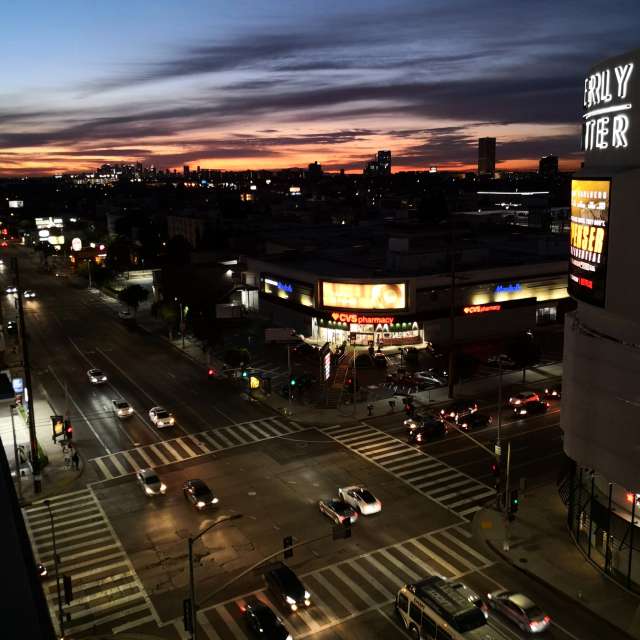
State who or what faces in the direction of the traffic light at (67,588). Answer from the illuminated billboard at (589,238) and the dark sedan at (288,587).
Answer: the illuminated billboard

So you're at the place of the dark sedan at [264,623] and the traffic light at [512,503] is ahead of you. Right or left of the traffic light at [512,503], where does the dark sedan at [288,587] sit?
left

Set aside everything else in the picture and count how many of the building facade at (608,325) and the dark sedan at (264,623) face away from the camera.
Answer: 0

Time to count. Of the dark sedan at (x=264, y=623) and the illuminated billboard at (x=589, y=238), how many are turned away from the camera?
0

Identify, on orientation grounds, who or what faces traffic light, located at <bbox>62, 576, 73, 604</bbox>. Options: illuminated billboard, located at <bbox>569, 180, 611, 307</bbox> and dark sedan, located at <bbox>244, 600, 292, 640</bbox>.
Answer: the illuminated billboard

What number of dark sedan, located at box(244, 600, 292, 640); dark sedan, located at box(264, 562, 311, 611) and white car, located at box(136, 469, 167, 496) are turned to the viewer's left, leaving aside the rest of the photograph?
0

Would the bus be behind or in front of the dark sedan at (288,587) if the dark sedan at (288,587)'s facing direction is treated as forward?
in front

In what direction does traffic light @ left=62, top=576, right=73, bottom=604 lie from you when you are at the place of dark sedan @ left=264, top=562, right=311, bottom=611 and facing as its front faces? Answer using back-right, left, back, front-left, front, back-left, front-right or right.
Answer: back-right

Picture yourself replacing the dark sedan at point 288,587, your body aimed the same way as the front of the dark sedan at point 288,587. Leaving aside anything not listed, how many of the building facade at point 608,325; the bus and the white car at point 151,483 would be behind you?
1

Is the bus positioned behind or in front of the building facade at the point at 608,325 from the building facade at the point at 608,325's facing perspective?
in front

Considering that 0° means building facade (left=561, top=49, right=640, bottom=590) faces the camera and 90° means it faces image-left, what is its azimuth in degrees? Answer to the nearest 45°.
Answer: approximately 45°

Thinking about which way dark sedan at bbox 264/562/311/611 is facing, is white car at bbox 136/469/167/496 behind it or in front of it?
behind

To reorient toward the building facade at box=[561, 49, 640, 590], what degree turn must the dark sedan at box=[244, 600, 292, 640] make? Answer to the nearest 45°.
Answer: approximately 45° to its left

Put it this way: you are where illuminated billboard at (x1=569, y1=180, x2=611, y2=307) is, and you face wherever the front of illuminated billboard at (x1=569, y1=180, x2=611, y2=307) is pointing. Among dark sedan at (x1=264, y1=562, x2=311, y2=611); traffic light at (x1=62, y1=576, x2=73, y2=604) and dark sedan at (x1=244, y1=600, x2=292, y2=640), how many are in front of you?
3
